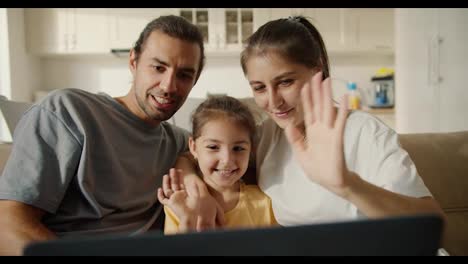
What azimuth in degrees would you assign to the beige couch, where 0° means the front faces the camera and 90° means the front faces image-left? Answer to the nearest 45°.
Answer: approximately 0°

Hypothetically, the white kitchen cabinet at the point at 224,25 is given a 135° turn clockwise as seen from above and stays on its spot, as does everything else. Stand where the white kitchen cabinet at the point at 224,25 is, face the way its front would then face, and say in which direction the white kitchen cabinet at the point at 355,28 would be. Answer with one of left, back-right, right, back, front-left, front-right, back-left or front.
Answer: back-right

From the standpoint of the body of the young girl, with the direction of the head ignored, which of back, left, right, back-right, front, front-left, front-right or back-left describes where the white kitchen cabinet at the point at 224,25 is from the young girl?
back

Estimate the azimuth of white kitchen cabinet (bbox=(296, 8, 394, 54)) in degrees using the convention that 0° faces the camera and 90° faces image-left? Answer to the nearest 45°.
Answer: approximately 0°

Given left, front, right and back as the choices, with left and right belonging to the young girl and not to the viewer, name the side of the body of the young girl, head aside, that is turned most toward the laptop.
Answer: front

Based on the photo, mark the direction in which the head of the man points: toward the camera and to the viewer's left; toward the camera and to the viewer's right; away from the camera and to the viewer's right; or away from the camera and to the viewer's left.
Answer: toward the camera and to the viewer's right

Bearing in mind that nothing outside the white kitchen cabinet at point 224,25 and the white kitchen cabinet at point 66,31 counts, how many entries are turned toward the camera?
2

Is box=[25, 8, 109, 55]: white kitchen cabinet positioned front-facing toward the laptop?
yes

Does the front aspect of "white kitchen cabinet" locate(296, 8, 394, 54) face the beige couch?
yes

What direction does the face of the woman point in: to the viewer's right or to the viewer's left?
to the viewer's left

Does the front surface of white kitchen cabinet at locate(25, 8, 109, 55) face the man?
yes
